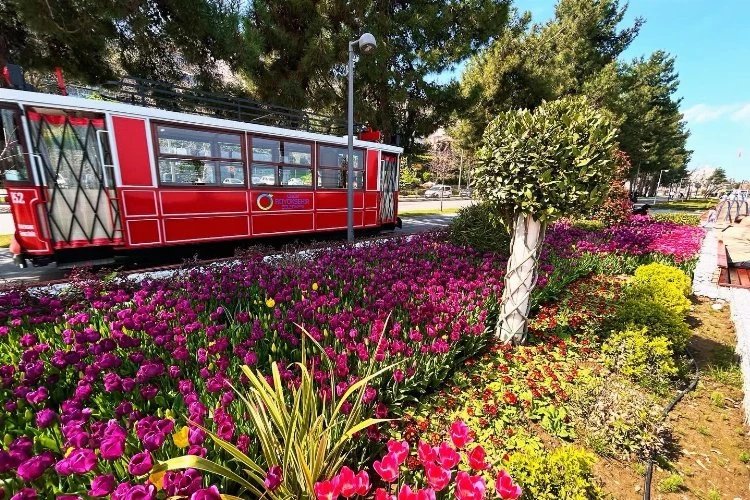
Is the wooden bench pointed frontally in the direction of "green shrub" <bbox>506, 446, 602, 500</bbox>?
no

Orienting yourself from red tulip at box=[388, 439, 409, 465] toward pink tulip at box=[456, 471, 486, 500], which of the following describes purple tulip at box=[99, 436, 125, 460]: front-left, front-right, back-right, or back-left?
back-right

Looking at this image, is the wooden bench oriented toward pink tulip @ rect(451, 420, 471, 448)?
no

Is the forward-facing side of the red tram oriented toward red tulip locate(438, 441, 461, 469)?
no
